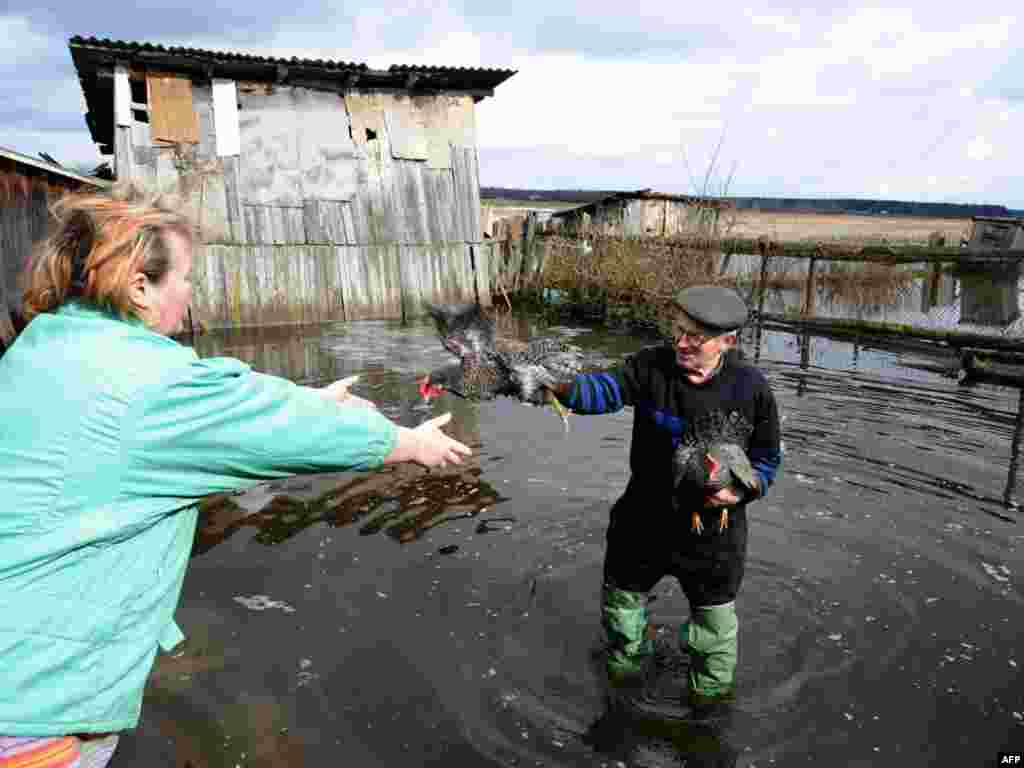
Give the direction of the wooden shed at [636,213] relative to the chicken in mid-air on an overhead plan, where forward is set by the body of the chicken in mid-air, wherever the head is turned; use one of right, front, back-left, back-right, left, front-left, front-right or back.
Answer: right

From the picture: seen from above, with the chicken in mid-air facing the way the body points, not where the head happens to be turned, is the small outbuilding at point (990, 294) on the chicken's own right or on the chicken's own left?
on the chicken's own right

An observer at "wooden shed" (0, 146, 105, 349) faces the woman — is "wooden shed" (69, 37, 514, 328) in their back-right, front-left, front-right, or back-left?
back-left

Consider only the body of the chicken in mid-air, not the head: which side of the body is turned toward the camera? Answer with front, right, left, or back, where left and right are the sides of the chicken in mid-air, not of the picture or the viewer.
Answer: left

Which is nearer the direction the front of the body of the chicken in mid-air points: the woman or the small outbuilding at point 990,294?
the woman
